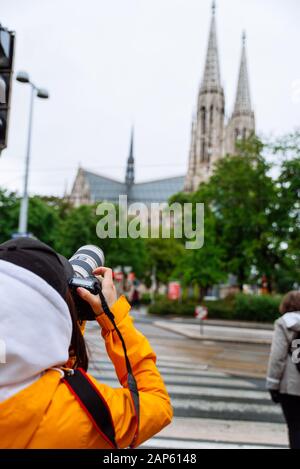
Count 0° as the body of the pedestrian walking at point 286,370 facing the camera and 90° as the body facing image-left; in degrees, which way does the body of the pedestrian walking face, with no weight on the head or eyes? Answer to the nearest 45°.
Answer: approximately 180°

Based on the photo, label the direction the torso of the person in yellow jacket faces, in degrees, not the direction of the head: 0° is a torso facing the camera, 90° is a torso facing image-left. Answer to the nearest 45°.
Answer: approximately 225°

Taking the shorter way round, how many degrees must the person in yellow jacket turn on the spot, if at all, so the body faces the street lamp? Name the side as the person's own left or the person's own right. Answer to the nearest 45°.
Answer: approximately 45° to the person's own left

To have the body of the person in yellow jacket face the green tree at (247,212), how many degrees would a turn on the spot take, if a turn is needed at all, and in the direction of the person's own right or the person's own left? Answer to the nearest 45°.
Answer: approximately 45° to the person's own left

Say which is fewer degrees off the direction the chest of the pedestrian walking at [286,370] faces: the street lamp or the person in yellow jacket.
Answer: the street lamp

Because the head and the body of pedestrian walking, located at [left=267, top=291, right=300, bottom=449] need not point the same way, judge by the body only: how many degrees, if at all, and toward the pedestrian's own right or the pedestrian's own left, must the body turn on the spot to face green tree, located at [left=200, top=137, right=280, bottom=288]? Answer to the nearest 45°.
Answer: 0° — they already face it

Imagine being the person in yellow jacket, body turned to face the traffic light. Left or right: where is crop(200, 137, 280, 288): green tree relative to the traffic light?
right

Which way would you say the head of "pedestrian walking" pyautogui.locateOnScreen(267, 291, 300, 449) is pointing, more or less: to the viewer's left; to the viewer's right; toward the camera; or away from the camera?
away from the camera

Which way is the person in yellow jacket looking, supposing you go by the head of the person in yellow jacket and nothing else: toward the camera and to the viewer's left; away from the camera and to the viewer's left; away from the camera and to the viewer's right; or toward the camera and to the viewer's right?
away from the camera and to the viewer's right
